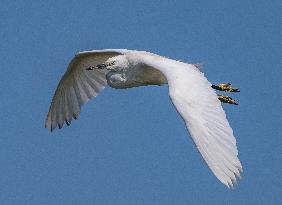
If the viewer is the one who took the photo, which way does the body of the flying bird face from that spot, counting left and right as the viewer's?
facing the viewer and to the left of the viewer
